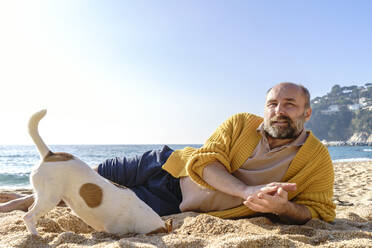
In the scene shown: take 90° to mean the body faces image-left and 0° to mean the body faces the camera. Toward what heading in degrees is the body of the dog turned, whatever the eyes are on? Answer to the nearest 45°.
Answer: approximately 270°

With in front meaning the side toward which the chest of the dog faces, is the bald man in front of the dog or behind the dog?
in front
